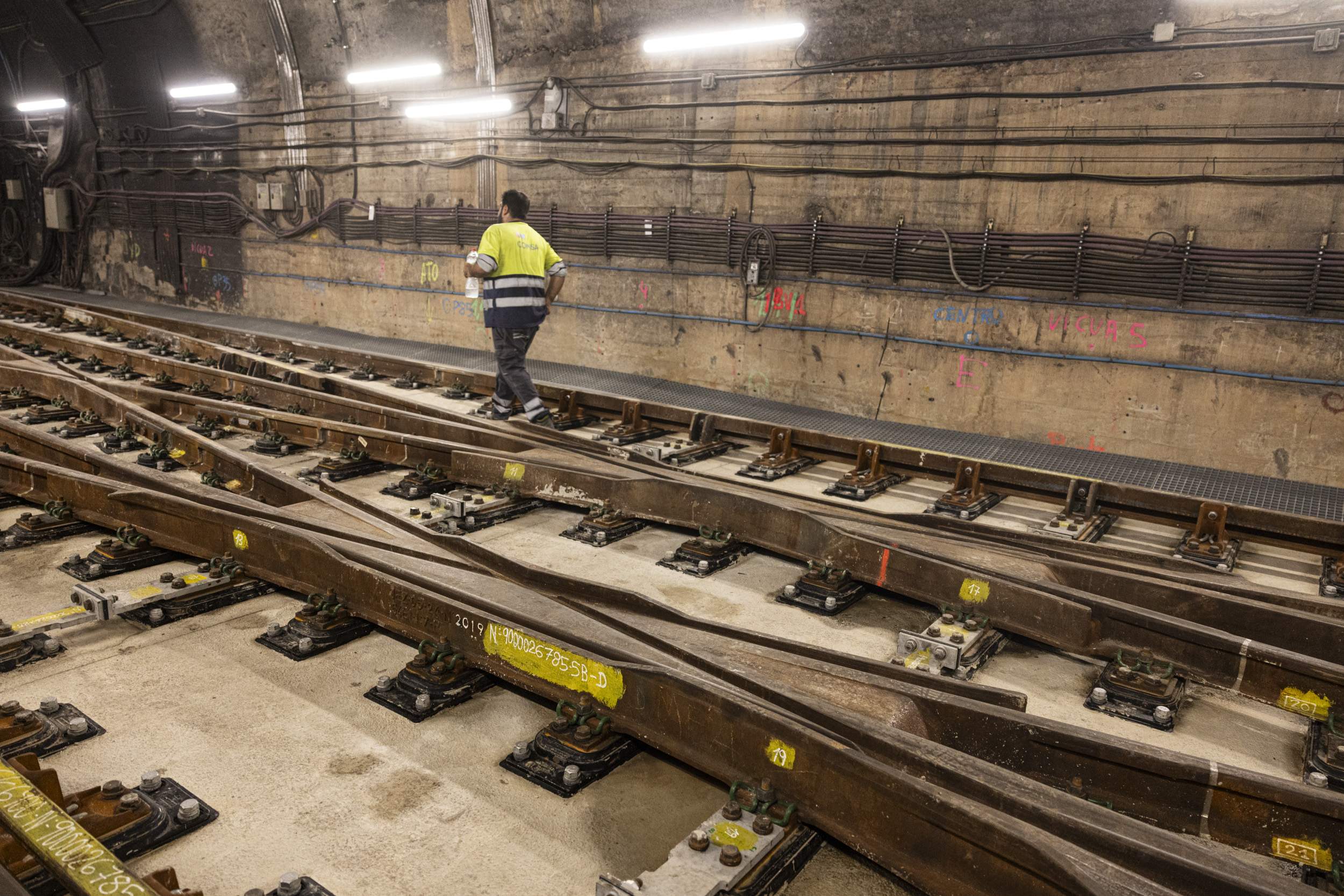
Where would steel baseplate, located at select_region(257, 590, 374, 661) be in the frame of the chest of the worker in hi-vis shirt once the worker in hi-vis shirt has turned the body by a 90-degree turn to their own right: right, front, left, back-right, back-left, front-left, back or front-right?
back-right

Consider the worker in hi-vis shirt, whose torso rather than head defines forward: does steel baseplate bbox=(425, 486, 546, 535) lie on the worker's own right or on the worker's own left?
on the worker's own left

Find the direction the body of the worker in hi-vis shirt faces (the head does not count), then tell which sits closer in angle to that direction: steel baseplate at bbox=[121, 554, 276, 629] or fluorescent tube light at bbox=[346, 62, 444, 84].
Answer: the fluorescent tube light

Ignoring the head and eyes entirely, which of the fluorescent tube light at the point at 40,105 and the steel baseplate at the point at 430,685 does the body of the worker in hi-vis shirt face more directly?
the fluorescent tube light

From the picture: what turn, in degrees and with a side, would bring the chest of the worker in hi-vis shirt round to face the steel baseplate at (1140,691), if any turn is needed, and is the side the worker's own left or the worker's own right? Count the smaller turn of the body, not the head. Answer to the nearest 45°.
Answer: approximately 180°

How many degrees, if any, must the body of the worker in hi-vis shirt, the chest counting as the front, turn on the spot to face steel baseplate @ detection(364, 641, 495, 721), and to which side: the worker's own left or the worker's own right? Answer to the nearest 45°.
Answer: approximately 135° to the worker's own left

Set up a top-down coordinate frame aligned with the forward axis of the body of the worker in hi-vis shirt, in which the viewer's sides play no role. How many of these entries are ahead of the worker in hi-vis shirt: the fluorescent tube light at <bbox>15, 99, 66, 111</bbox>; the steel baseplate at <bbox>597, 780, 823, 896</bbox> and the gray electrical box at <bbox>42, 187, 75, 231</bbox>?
2

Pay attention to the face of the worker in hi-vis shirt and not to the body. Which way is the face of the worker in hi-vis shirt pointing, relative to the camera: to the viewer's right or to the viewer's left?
to the viewer's left
